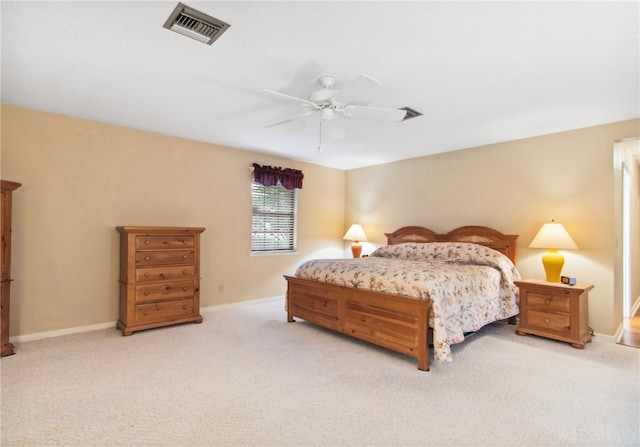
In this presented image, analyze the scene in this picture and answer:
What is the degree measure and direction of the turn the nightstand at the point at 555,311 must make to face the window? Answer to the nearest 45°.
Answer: approximately 45° to its right

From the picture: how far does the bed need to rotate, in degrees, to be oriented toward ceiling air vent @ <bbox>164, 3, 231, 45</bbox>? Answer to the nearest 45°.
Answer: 0° — it already faces it

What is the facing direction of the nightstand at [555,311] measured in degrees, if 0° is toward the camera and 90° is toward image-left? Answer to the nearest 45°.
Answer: approximately 45°
